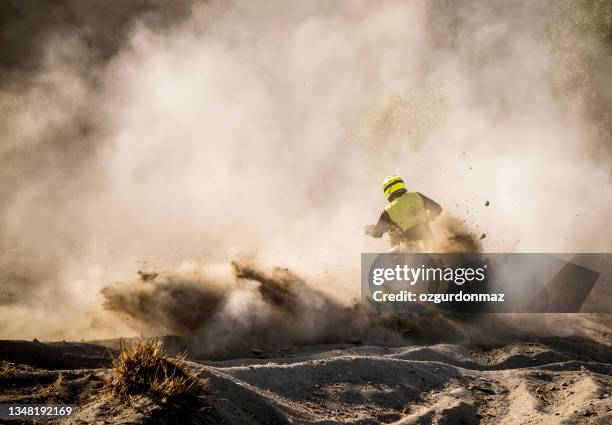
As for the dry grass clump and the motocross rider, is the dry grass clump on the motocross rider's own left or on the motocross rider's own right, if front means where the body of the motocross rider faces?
on the motocross rider's own left
